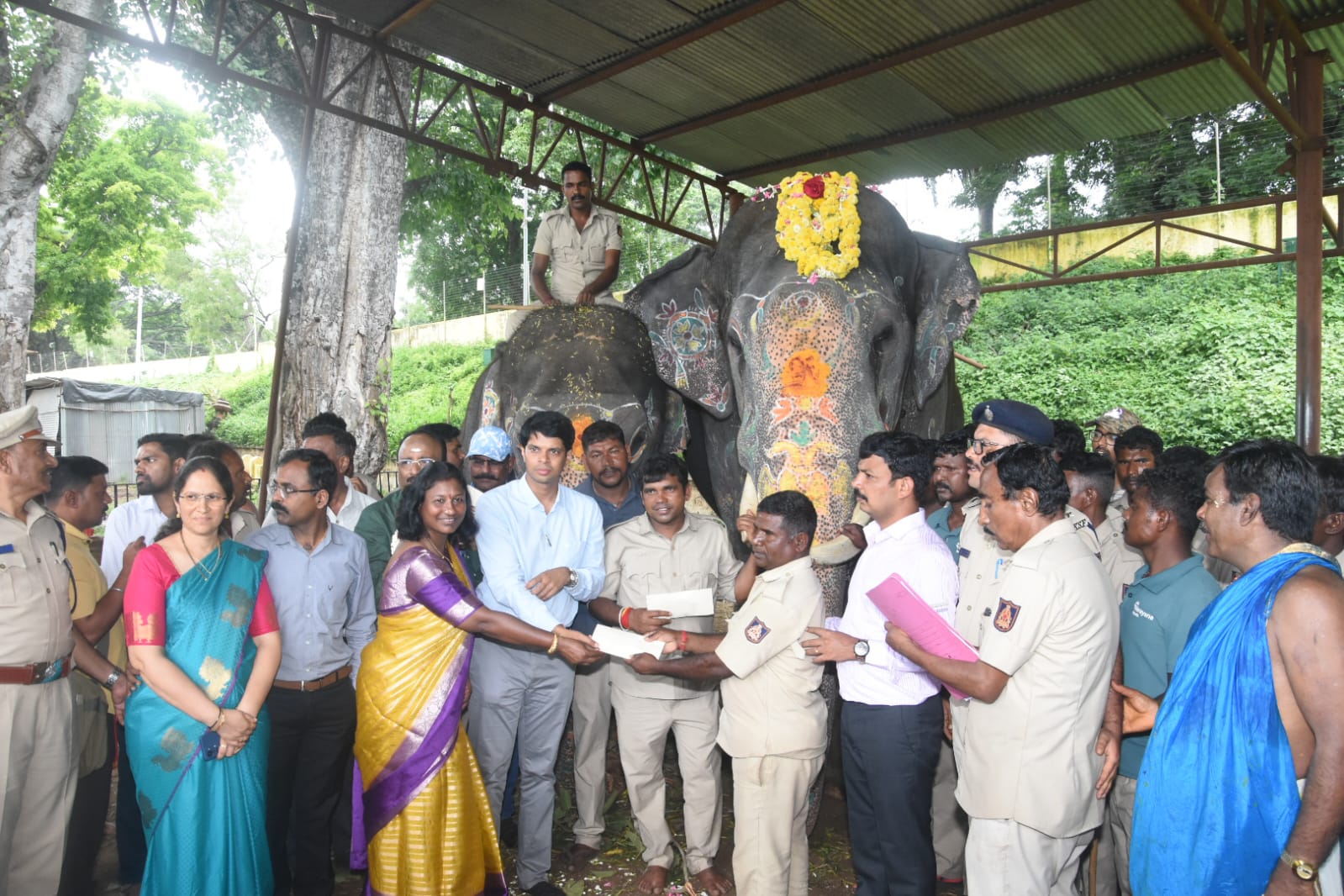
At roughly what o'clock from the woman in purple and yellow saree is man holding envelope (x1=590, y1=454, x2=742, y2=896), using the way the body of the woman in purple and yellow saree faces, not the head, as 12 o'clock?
The man holding envelope is roughly at 10 o'clock from the woman in purple and yellow saree.

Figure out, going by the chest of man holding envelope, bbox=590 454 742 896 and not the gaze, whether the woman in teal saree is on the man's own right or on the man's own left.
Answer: on the man's own right

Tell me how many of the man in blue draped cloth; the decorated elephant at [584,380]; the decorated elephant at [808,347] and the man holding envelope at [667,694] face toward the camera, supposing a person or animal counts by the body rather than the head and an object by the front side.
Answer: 3

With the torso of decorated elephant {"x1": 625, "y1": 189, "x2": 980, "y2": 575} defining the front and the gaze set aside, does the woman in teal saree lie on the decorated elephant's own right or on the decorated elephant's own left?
on the decorated elephant's own right

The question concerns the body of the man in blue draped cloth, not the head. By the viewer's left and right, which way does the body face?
facing to the left of the viewer

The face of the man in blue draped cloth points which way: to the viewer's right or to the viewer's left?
to the viewer's left

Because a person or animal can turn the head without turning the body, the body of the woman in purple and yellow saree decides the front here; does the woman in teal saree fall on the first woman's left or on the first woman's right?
on the first woman's right
